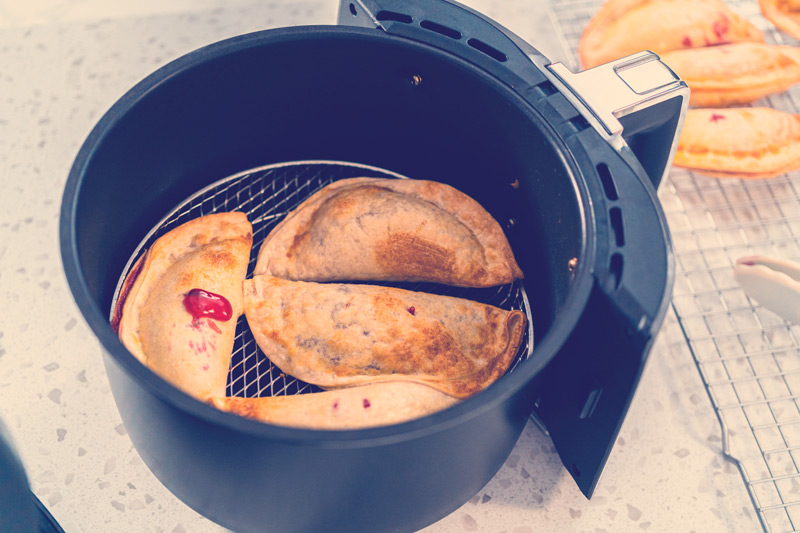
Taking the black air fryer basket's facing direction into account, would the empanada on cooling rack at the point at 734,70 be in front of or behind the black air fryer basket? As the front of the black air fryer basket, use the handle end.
in front

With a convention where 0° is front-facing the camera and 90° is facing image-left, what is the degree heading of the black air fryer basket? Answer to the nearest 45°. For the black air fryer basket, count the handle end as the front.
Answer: approximately 225°
